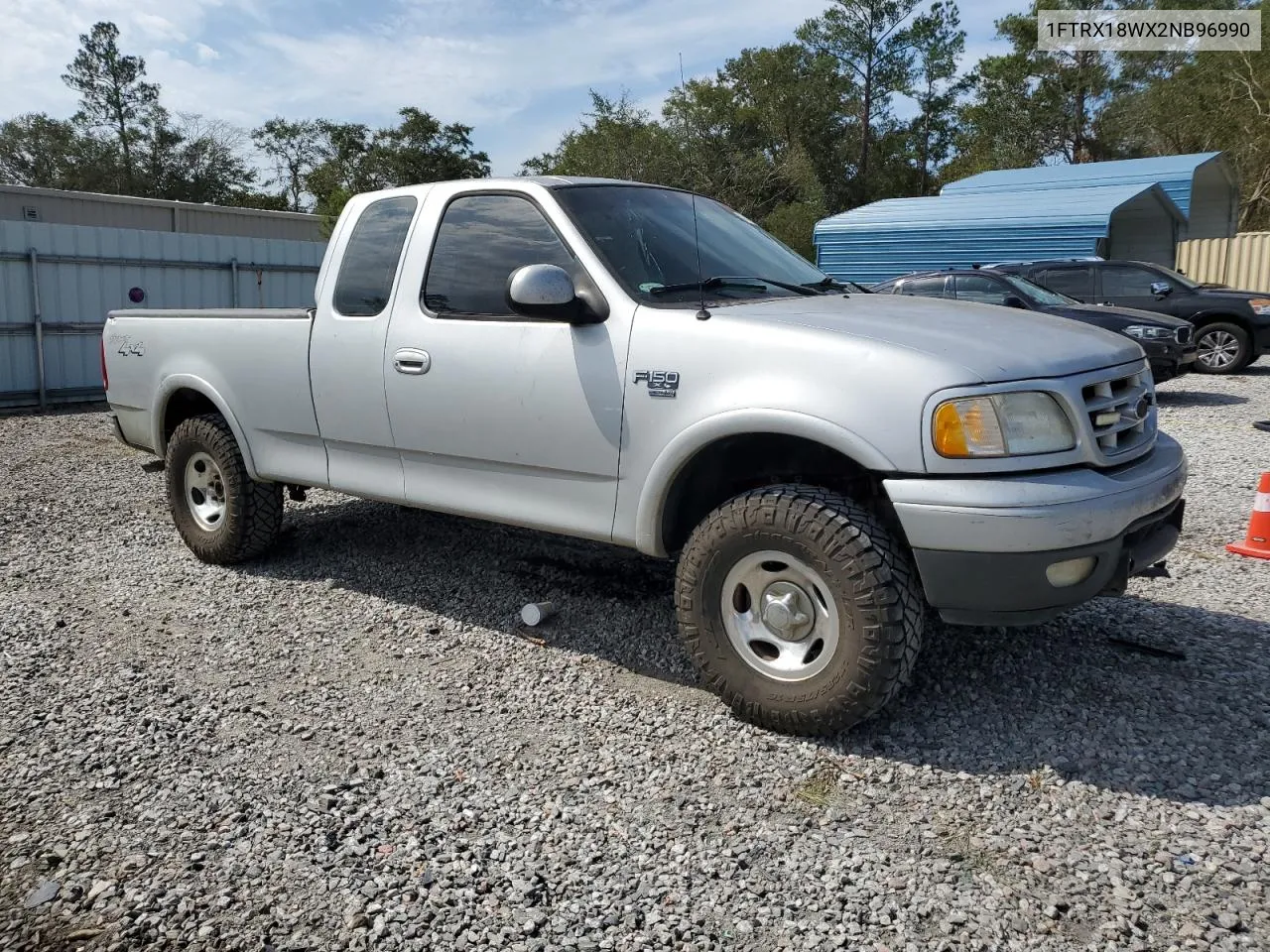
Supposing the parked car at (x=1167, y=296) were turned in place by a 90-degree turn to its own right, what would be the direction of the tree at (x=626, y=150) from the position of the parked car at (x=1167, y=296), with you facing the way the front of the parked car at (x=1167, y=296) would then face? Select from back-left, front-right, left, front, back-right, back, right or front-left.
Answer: back-right

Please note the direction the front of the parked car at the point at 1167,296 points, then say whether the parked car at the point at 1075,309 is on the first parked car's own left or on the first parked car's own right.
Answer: on the first parked car's own right

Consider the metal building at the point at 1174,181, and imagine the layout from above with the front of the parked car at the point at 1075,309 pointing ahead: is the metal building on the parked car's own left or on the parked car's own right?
on the parked car's own left

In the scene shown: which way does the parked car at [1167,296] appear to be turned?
to the viewer's right

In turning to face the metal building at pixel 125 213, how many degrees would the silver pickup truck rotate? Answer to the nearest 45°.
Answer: approximately 180°

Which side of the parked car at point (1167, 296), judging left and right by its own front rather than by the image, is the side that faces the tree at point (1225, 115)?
left

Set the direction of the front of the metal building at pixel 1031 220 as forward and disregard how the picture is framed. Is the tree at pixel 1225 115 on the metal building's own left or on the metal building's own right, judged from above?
on the metal building's own left

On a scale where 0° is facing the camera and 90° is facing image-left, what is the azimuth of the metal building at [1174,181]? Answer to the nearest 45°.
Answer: approximately 315°

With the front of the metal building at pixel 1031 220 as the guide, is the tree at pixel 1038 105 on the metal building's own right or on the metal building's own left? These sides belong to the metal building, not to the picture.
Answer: on the metal building's own left
